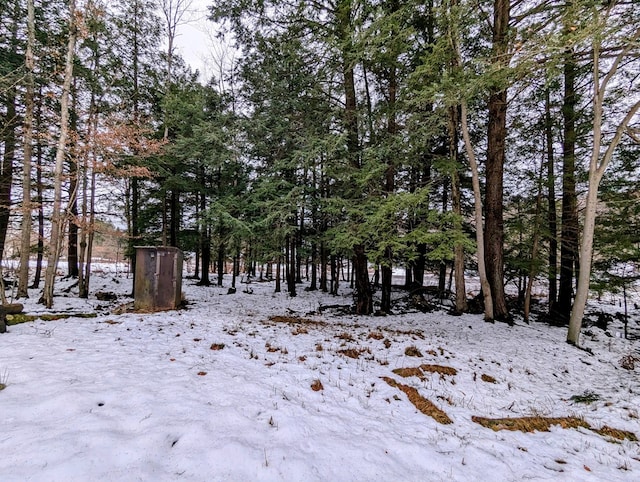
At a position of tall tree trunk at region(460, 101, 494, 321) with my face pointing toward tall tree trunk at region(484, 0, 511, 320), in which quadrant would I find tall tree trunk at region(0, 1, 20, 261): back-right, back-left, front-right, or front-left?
back-left

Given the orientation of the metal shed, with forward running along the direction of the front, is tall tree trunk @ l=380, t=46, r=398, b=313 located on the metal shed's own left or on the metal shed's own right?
on the metal shed's own left

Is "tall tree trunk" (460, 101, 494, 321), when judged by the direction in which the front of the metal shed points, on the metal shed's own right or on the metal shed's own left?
on the metal shed's own left

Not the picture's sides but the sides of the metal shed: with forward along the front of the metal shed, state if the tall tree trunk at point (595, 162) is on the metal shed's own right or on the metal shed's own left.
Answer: on the metal shed's own left

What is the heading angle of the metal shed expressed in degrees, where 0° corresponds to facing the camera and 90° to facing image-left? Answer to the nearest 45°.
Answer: approximately 0°

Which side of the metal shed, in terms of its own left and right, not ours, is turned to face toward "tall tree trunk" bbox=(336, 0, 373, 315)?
left

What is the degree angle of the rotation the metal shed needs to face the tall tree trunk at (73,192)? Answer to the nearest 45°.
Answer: approximately 135° to its right

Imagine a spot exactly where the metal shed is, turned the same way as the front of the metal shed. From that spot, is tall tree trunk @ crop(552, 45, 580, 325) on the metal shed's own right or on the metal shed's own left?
on the metal shed's own left

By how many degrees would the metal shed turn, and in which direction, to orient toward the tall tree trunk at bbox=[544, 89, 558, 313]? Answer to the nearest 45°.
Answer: approximately 90° to its left

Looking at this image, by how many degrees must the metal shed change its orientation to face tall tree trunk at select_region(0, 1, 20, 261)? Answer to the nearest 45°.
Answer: approximately 135° to its right
